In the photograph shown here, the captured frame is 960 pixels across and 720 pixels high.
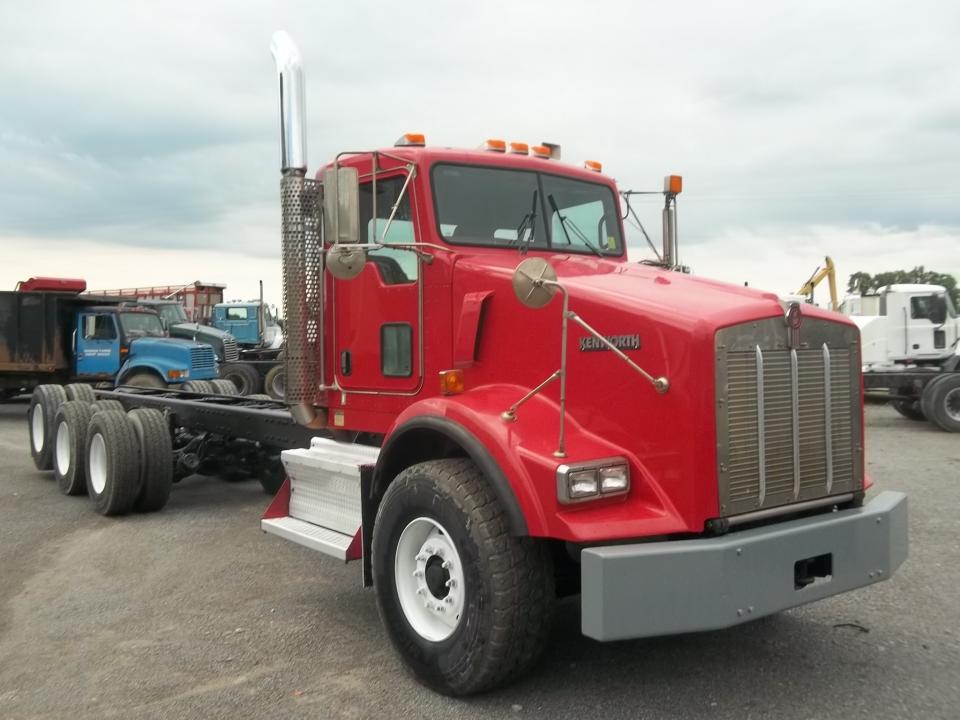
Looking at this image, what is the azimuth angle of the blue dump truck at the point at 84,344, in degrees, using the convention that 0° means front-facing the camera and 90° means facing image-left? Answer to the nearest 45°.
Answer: approximately 315°

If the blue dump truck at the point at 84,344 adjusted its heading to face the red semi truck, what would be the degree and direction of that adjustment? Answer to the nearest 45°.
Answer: approximately 45° to its right

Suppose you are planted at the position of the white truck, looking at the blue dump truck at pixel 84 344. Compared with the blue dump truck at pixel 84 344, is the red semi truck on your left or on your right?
left

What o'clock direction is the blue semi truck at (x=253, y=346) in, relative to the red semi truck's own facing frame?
The blue semi truck is roughly at 7 o'clock from the red semi truck.

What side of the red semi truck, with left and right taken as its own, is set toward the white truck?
left

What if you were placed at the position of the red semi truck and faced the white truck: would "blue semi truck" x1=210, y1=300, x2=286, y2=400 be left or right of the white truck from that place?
left

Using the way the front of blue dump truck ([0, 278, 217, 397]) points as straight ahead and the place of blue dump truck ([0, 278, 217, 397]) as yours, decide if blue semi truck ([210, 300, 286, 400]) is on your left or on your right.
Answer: on your left
